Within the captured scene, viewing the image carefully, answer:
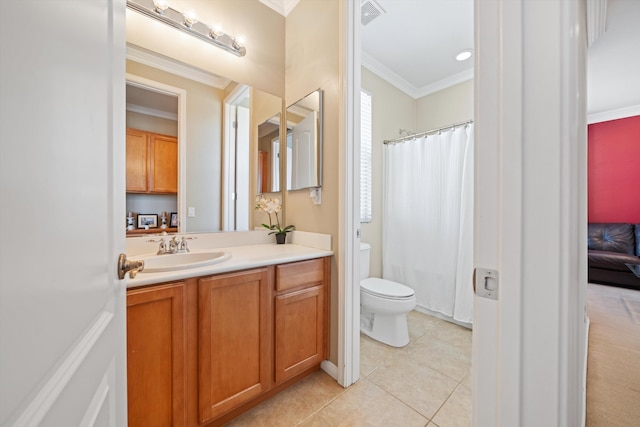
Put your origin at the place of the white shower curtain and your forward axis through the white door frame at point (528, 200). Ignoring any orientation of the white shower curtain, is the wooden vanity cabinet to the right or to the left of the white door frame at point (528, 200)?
right

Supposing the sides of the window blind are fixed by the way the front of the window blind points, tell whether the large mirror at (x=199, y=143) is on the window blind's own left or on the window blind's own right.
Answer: on the window blind's own right

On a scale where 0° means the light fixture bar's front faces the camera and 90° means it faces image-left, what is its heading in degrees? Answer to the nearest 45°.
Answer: approximately 315°

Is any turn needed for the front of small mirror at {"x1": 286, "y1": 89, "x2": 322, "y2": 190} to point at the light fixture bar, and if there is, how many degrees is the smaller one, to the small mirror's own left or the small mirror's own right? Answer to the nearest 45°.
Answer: approximately 45° to the small mirror's own right

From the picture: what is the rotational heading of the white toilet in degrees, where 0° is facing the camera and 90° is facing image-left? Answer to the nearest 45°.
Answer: approximately 315°

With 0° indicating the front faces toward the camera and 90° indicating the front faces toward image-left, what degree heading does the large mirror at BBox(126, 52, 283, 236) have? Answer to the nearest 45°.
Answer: approximately 315°

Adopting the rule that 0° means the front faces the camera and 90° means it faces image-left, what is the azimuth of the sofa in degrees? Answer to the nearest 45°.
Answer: approximately 0°

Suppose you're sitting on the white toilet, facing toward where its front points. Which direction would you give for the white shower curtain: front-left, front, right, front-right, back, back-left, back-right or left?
left

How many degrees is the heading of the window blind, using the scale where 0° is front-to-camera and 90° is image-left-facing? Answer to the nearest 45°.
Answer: approximately 315°

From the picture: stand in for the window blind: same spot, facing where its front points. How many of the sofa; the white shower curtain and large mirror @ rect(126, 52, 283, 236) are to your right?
1
